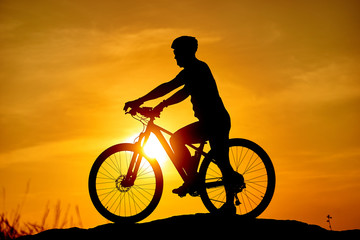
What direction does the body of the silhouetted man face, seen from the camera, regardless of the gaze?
to the viewer's left

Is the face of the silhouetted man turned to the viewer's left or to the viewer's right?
to the viewer's left
